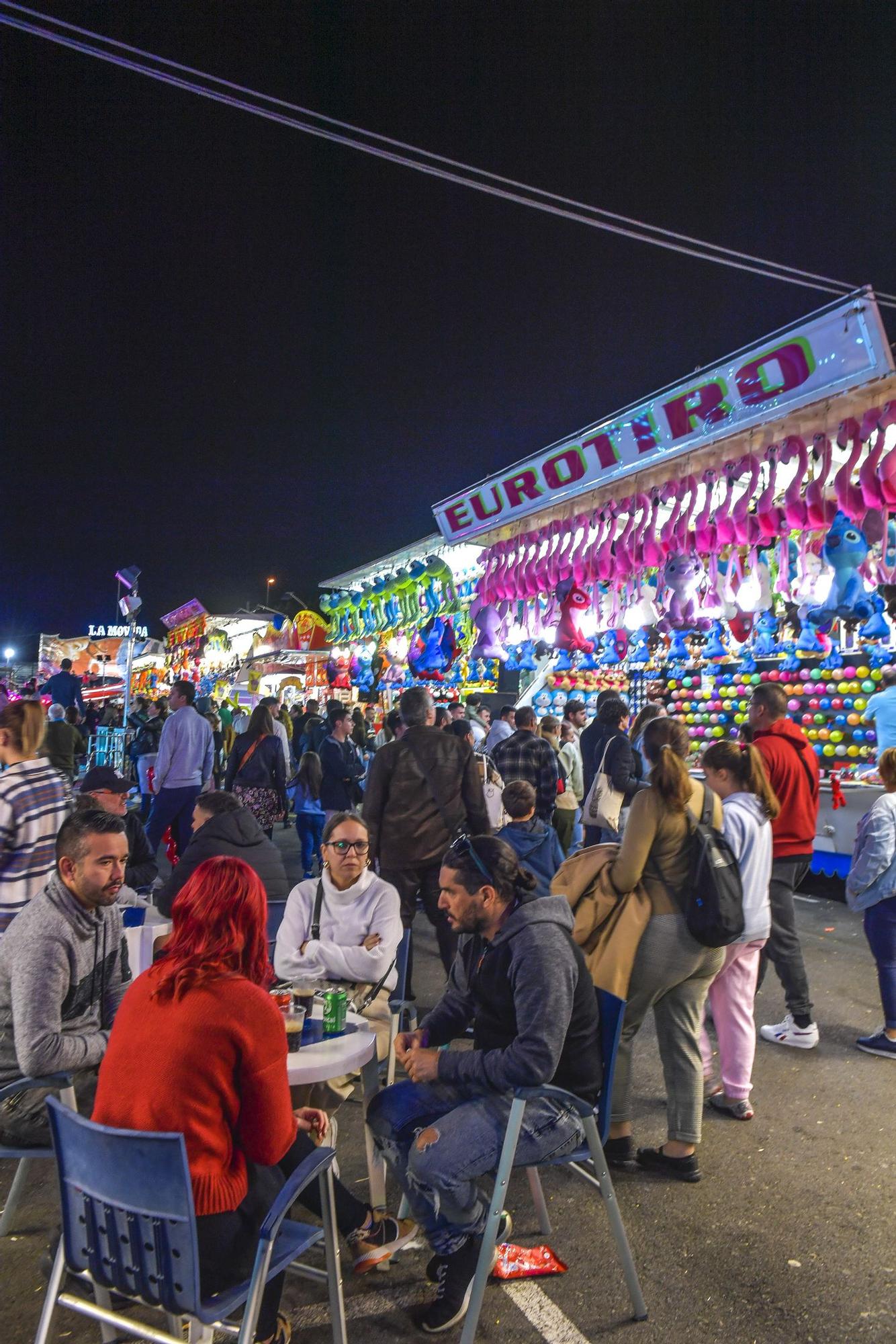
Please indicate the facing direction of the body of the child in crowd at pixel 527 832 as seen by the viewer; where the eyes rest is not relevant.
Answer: away from the camera

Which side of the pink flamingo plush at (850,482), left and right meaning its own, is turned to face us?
left

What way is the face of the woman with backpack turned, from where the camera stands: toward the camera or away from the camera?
away from the camera

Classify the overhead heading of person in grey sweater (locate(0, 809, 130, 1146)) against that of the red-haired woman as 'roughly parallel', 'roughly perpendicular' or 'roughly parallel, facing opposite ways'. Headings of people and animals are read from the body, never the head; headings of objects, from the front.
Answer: roughly perpendicular

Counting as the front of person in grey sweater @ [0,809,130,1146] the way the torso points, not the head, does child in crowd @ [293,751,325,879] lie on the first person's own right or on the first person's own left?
on the first person's own left

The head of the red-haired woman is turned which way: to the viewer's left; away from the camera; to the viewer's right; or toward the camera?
away from the camera

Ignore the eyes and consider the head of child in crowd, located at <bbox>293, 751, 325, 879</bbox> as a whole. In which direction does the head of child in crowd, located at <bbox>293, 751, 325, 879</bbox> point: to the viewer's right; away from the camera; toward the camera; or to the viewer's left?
away from the camera

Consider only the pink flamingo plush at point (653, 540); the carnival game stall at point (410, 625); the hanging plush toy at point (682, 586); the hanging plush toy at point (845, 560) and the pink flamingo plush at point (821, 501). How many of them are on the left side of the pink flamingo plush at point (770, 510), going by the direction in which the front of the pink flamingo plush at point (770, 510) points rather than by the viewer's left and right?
2

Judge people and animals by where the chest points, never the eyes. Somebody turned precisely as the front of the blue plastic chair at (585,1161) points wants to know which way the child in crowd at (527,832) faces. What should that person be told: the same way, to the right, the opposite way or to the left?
to the right

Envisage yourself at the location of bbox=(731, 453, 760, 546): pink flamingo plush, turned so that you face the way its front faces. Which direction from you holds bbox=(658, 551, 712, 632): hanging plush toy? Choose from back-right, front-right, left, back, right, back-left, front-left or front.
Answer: front-right

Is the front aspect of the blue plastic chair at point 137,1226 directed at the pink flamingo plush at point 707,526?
yes

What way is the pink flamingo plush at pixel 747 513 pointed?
to the viewer's left

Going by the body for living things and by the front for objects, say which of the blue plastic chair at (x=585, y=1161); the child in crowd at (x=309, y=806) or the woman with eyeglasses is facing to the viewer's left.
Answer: the blue plastic chair
